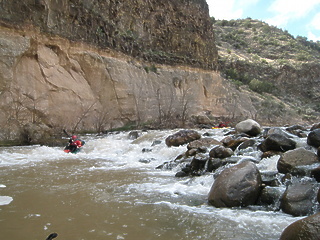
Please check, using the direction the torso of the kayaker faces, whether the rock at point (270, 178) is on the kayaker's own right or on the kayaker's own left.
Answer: on the kayaker's own left

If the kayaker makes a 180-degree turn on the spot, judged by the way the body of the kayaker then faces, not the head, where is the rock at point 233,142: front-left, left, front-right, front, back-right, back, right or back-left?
right

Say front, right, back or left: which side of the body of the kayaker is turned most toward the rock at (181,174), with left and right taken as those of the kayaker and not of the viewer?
left

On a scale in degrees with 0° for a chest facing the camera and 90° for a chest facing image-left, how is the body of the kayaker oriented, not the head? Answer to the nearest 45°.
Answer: approximately 45°

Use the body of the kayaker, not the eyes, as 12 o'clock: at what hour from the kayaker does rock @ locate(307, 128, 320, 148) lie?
The rock is roughly at 9 o'clock from the kayaker.

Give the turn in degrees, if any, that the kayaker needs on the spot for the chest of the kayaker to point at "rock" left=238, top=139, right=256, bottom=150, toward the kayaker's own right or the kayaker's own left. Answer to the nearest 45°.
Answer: approximately 90° to the kayaker's own left

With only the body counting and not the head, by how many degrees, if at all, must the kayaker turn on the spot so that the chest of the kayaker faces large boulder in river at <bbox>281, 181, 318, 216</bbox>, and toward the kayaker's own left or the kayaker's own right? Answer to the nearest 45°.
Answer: approximately 90° to the kayaker's own left

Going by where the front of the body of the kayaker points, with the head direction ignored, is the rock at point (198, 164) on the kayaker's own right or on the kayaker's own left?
on the kayaker's own left

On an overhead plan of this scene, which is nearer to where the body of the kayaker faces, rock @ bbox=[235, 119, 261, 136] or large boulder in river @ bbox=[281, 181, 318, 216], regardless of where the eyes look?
the large boulder in river

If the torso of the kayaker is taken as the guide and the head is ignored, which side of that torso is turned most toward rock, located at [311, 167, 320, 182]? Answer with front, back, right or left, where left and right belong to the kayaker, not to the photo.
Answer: left

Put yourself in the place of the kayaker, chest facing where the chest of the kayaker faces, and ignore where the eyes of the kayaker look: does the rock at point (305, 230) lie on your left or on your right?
on your left
